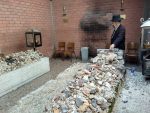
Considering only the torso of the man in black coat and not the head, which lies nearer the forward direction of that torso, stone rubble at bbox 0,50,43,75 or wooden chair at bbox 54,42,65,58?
the stone rubble

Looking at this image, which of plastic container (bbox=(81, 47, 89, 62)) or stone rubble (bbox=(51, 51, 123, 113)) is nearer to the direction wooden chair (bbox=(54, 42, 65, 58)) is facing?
the stone rubble

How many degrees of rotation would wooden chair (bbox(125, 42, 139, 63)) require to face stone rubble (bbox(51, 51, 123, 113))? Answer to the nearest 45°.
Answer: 0° — it already faces it

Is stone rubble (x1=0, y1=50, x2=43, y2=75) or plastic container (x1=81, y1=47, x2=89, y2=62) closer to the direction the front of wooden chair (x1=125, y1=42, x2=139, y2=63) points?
the stone rubble

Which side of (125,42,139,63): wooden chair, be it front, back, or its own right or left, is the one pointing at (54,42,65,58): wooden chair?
right

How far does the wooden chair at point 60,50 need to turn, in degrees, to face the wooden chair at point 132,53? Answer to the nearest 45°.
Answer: approximately 90° to its left

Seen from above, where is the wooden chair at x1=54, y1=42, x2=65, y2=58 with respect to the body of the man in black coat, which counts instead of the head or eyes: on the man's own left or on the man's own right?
on the man's own right

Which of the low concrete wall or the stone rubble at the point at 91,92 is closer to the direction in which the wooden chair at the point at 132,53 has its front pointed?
the stone rubble

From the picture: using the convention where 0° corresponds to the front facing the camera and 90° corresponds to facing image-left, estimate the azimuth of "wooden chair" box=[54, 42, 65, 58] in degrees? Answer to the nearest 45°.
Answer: approximately 45°
